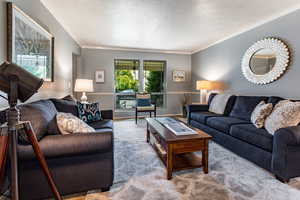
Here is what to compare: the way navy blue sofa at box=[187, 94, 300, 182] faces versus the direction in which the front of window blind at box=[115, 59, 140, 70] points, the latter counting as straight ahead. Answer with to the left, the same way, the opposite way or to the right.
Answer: to the right

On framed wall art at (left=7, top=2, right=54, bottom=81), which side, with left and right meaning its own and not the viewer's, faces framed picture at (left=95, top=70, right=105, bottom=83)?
left

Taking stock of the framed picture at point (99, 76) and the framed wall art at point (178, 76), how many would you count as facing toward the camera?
2

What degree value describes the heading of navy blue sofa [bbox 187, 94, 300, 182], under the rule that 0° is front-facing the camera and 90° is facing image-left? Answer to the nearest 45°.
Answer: approximately 45°

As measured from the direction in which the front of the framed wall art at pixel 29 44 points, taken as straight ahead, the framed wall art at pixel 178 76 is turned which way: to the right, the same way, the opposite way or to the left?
to the right

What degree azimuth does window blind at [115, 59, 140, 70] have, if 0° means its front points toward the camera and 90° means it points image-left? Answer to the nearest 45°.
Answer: approximately 0°

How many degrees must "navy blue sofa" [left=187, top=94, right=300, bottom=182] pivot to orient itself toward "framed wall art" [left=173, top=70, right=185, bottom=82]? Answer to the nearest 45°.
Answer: approximately 90° to its right

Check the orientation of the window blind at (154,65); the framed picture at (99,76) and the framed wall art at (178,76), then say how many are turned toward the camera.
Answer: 3

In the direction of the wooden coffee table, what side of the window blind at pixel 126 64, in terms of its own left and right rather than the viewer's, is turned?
front

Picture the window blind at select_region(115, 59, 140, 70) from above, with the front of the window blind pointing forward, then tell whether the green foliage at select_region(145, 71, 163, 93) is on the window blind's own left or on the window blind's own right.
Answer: on the window blind's own left

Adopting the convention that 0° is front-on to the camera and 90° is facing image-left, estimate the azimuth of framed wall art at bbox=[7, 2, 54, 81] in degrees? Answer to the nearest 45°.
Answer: approximately 315°

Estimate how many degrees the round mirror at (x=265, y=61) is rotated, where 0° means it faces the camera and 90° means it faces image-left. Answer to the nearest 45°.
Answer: approximately 45°
